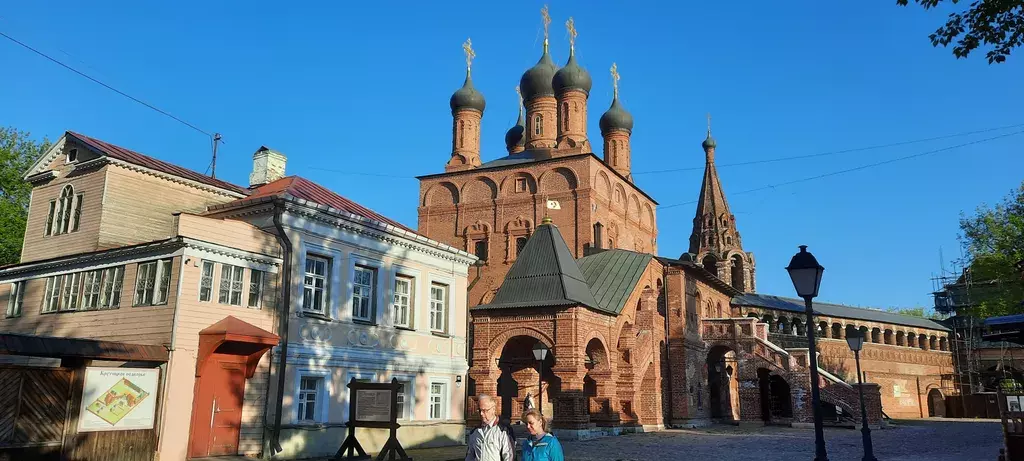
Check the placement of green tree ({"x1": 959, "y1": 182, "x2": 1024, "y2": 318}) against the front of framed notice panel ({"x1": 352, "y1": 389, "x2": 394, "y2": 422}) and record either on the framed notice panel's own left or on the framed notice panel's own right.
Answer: on the framed notice panel's own left

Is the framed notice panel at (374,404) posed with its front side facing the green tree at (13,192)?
no

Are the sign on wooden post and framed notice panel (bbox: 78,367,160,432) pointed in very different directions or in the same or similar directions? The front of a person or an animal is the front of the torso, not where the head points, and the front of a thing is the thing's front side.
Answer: same or similar directions

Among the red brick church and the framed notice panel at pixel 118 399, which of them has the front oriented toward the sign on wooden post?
the red brick church

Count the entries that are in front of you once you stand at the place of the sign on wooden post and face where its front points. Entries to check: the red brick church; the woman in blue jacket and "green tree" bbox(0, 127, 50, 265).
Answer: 1

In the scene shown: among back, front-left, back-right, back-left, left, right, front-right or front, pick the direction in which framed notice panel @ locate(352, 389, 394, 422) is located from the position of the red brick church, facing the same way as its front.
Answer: front

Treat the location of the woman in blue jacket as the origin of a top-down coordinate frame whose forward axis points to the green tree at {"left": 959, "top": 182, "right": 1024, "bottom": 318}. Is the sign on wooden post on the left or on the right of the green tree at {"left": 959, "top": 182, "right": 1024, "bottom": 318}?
left

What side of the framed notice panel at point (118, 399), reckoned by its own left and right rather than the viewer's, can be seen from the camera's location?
front

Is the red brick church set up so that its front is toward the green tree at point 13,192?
no

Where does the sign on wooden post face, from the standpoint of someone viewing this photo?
facing the viewer

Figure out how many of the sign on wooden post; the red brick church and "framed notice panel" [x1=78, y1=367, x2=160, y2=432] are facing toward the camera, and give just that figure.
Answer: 3

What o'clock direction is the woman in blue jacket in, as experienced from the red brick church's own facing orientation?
The woman in blue jacket is roughly at 12 o'clock from the red brick church.

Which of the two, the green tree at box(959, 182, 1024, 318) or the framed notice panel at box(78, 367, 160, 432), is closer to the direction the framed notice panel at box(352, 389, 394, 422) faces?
the framed notice panel

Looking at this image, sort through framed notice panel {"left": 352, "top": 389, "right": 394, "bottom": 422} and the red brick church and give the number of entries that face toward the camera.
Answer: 2

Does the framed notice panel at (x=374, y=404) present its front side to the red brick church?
no
